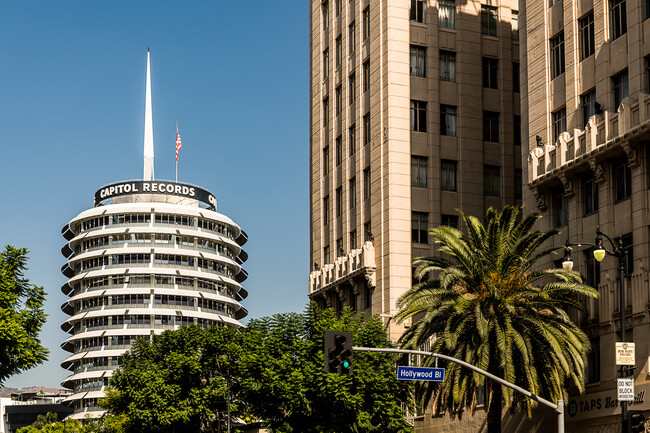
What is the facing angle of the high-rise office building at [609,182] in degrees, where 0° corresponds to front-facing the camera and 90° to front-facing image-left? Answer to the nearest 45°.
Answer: approximately 45°

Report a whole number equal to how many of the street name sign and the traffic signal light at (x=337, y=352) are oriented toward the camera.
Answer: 2

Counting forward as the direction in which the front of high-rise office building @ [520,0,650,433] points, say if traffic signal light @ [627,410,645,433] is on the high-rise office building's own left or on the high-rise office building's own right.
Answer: on the high-rise office building's own left

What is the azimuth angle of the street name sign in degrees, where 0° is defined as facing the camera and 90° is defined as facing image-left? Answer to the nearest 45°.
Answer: approximately 0°

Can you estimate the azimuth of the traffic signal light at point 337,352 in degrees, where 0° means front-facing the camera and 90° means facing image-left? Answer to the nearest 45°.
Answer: approximately 0°

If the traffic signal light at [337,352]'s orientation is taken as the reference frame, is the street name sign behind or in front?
behind
